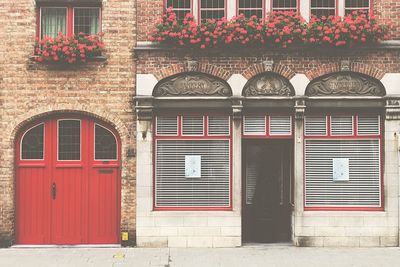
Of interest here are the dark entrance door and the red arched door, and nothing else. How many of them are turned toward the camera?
2

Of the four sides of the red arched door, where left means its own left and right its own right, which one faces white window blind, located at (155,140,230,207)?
left

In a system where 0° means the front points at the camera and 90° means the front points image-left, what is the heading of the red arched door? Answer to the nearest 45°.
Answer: approximately 0°

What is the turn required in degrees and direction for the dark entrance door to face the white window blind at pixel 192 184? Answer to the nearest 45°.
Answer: approximately 45° to its right
